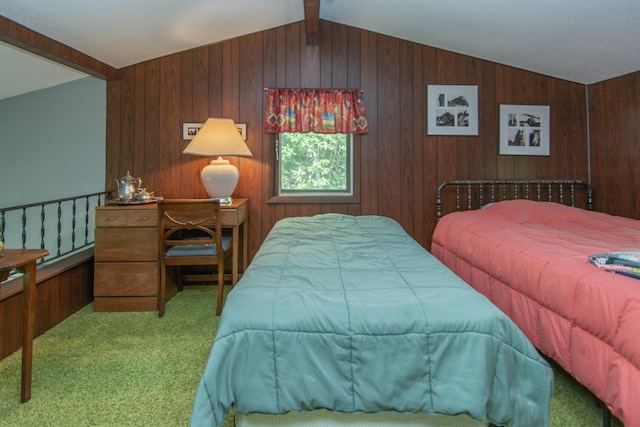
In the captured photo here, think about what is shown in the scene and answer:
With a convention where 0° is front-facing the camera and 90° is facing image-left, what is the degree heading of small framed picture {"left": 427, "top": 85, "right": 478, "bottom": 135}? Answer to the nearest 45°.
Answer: approximately 0°

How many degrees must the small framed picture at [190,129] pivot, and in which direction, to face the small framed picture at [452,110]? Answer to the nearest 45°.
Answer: approximately 90° to its left

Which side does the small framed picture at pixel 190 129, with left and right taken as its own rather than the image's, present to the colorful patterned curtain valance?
left

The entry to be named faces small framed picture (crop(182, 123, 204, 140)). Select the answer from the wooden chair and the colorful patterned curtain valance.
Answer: the wooden chair

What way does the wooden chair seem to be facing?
away from the camera

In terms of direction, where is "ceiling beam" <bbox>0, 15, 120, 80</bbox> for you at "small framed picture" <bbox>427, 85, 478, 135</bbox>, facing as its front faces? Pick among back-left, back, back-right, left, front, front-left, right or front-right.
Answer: front-right

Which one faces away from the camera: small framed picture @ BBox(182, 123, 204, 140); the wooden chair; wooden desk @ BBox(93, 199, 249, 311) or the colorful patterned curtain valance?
the wooden chair

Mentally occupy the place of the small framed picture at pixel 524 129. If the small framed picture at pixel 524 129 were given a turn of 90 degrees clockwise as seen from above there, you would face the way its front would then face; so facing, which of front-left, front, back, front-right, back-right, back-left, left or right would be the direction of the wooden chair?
front-left

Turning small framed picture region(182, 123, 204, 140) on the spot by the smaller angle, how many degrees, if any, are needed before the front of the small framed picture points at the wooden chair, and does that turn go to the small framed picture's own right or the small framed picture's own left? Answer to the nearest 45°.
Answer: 0° — it already faces it
